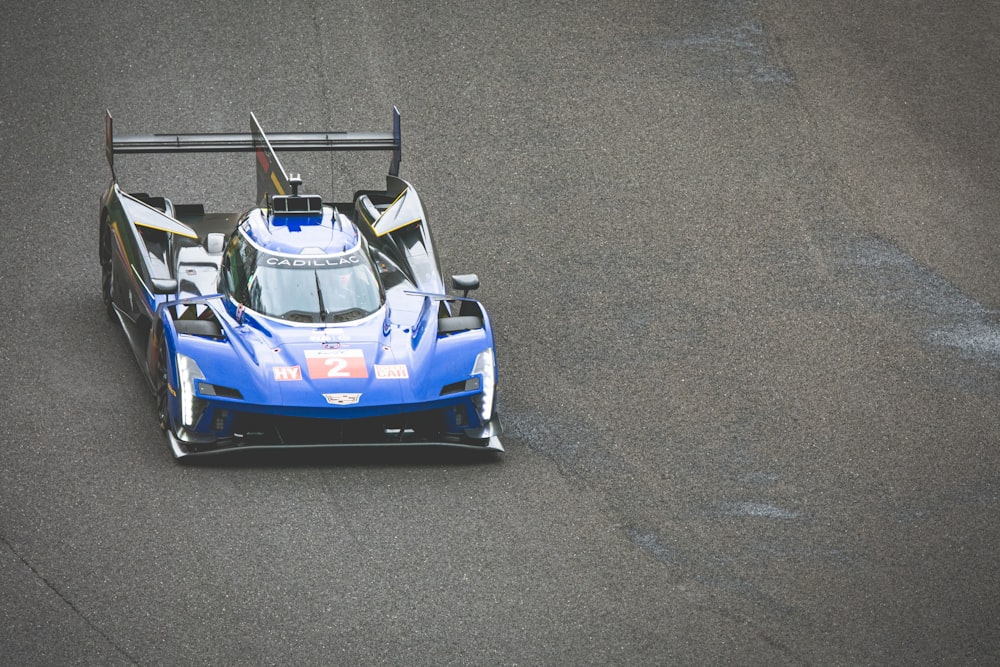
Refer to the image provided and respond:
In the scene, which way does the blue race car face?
toward the camera
